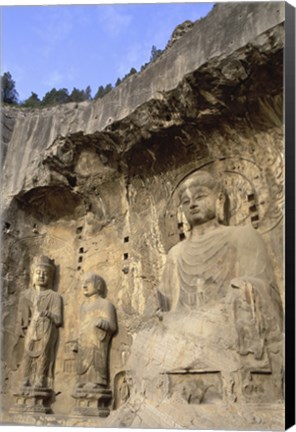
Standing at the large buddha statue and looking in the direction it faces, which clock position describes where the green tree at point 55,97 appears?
The green tree is roughly at 3 o'clock from the large buddha statue.

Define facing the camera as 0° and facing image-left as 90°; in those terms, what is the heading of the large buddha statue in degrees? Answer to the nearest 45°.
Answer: approximately 45°

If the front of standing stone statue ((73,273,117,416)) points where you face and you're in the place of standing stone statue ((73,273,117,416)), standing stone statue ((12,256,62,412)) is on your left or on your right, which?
on your right

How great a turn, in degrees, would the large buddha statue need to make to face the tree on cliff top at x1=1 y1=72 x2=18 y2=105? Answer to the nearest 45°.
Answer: approximately 90° to its right
